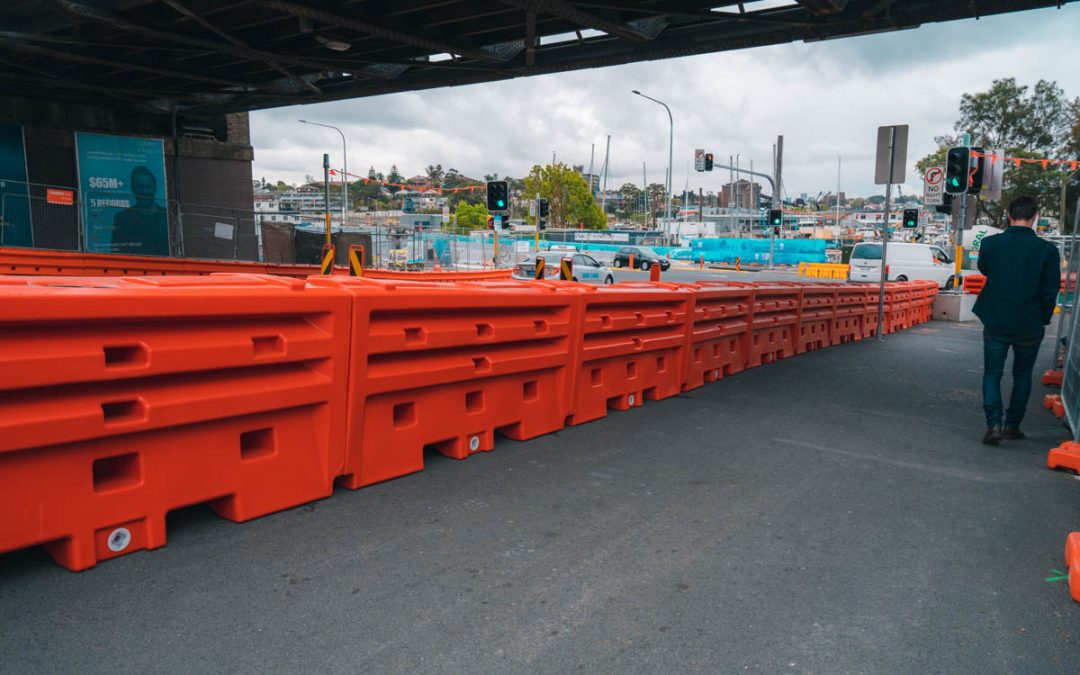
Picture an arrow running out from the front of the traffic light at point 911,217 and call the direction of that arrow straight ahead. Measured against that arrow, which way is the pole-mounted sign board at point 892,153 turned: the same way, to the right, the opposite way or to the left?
the opposite way

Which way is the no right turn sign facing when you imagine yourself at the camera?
facing the viewer

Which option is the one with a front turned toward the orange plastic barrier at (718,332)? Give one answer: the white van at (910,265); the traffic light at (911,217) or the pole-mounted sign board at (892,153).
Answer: the traffic light

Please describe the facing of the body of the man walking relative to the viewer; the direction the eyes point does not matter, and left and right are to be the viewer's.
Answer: facing away from the viewer

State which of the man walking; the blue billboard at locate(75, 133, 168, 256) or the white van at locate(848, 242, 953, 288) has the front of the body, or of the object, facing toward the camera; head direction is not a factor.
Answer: the blue billboard

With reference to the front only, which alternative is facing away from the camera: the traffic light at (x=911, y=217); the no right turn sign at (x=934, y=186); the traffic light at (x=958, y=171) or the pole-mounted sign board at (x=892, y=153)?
the pole-mounted sign board

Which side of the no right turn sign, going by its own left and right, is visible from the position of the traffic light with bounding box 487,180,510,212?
right

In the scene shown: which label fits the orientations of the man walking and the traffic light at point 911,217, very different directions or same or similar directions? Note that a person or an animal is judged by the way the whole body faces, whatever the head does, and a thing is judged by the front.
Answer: very different directions

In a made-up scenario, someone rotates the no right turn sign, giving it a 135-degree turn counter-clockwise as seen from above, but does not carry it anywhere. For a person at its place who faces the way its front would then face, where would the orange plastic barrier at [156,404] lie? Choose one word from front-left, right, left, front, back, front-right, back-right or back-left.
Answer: back-right

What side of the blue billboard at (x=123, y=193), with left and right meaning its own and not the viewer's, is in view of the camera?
front

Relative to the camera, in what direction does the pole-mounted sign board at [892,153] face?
facing away from the viewer

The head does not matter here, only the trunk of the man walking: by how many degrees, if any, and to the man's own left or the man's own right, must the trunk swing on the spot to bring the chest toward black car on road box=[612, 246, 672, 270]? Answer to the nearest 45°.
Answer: approximately 45° to the man's own left

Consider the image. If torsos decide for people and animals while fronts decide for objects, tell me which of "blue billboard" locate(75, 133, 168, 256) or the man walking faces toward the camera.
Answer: the blue billboard

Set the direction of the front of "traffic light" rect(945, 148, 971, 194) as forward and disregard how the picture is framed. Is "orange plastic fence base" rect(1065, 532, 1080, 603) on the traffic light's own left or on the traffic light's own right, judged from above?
on the traffic light's own left

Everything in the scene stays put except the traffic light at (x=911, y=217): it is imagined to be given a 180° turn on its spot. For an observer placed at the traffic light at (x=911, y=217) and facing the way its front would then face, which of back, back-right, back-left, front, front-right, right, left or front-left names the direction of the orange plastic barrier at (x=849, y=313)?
back

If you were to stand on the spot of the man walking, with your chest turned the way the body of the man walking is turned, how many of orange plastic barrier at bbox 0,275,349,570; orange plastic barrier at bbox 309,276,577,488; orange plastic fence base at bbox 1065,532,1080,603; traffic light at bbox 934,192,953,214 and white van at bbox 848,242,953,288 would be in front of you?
2

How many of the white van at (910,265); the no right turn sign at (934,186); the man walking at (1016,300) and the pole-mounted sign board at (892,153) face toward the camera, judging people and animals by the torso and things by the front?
1

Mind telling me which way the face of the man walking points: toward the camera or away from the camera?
away from the camera

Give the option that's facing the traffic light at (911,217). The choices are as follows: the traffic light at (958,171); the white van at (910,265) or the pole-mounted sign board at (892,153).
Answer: the pole-mounted sign board

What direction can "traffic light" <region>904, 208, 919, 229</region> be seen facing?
toward the camera

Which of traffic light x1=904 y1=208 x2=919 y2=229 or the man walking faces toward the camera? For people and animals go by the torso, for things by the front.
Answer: the traffic light
